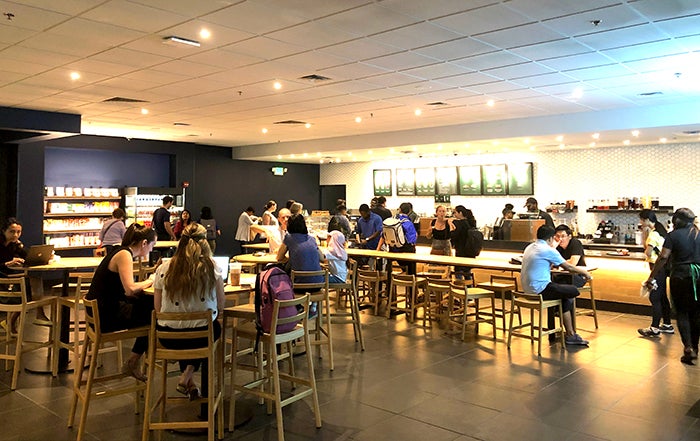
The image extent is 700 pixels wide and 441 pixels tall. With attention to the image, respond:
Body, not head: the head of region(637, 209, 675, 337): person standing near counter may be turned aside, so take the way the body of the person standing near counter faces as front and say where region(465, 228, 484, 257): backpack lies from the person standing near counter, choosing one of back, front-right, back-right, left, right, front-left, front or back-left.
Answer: front

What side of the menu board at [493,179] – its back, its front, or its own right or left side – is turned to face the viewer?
front

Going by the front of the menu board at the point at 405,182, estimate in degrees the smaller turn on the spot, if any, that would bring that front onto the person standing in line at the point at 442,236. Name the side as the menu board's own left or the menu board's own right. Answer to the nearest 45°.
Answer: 0° — it already faces them

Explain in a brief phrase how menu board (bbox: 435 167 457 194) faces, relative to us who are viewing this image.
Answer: facing the viewer

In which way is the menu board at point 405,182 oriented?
toward the camera

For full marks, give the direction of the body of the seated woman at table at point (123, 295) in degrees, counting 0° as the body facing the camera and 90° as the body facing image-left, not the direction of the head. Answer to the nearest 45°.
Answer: approximately 270°

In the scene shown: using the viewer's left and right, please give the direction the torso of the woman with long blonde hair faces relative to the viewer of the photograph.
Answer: facing away from the viewer

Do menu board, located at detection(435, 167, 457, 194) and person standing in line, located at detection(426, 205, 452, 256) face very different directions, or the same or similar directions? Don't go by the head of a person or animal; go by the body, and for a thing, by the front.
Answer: same or similar directions

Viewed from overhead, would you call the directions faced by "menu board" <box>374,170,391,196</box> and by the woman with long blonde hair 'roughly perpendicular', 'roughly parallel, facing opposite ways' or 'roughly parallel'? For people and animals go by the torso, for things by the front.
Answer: roughly parallel, facing opposite ways

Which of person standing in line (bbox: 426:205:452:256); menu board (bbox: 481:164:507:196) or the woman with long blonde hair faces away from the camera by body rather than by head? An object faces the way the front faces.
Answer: the woman with long blonde hair

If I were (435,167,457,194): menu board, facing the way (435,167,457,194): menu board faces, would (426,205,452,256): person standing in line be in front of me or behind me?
in front

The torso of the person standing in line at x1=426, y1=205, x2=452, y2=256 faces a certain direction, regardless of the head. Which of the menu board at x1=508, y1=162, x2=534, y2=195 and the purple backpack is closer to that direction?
the purple backpack

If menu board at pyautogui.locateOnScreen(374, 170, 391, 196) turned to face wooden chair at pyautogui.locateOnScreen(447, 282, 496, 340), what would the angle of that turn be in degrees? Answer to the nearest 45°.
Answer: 0° — it already faces it

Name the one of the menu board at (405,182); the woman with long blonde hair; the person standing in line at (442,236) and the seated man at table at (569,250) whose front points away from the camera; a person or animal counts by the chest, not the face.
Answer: the woman with long blonde hair

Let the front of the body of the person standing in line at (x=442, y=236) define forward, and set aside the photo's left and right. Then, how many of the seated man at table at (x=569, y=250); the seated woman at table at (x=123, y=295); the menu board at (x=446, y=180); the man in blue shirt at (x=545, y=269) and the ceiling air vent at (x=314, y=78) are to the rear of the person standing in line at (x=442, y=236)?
1

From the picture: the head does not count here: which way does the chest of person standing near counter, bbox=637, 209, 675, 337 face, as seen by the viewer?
to the viewer's left

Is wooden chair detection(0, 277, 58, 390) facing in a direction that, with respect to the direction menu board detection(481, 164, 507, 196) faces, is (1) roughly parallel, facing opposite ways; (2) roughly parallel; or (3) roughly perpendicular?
roughly parallel, facing opposite ways

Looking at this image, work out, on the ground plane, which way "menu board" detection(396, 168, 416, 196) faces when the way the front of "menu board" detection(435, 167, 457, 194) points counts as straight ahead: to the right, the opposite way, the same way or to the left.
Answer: the same way
